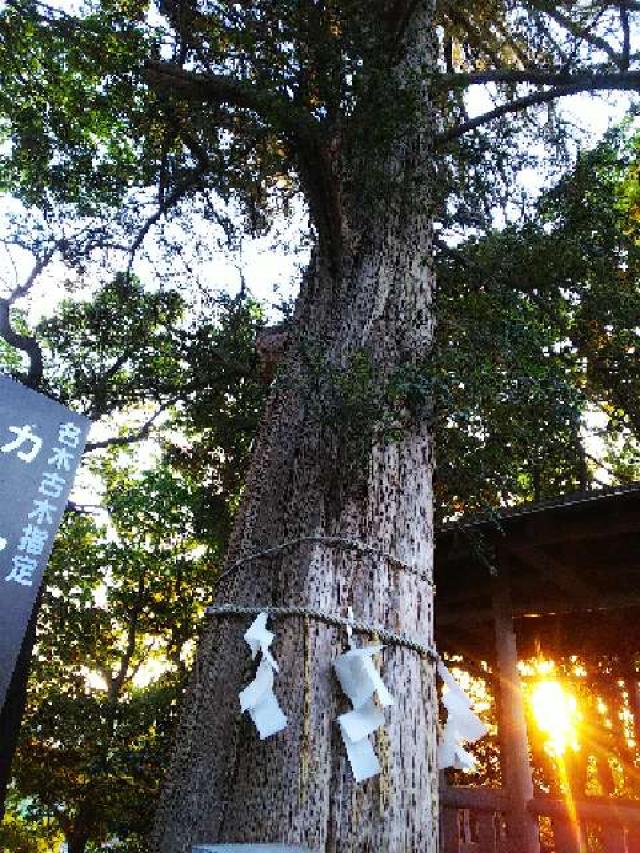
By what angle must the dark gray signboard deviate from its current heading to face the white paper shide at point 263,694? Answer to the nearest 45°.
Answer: approximately 90° to its left

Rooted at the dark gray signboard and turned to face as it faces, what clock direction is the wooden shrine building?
The wooden shrine building is roughly at 8 o'clock from the dark gray signboard.

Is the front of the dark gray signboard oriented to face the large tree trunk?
no

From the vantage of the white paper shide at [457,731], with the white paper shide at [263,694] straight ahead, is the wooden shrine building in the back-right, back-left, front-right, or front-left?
back-right

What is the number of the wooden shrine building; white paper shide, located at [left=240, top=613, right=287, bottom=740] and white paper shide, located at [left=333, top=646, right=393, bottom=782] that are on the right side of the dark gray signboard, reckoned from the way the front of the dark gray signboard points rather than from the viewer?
0

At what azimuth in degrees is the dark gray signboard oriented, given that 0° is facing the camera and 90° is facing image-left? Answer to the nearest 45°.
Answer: approximately 0°

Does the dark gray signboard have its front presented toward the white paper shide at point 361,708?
no

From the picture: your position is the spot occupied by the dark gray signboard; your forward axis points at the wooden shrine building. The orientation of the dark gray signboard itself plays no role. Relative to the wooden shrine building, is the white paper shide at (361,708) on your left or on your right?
right

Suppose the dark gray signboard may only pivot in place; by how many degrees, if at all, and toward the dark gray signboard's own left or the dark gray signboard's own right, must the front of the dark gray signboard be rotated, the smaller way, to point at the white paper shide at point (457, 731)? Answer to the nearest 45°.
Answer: approximately 90° to the dark gray signboard's own left

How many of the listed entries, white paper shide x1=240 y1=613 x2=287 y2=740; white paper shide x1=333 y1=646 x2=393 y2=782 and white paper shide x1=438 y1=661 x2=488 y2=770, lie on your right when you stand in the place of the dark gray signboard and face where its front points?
0

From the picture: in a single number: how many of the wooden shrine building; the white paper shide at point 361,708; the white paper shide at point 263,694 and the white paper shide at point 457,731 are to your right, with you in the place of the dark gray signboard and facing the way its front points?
0
